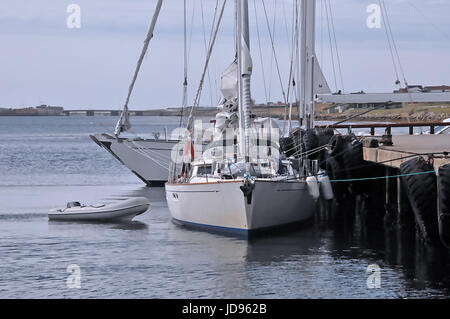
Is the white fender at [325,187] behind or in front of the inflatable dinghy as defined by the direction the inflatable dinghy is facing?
in front

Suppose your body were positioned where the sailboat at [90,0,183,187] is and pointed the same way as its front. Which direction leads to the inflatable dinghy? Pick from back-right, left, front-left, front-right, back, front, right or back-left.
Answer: left

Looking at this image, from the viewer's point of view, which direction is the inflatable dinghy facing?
to the viewer's right

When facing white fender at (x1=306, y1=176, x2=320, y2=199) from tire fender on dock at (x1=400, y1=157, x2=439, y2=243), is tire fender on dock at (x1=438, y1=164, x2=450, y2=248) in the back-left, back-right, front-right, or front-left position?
back-left

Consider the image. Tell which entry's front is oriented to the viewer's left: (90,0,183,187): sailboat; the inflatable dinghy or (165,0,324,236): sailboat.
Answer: (90,0,183,187): sailboat

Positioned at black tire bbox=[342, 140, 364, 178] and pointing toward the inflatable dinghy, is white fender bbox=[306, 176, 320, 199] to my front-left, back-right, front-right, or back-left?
front-left

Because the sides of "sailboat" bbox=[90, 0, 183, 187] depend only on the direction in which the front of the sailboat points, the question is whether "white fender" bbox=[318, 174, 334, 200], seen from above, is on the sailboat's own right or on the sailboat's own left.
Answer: on the sailboat's own left

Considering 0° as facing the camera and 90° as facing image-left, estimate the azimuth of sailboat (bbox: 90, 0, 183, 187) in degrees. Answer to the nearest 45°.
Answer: approximately 90°
